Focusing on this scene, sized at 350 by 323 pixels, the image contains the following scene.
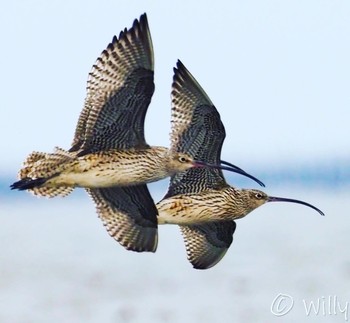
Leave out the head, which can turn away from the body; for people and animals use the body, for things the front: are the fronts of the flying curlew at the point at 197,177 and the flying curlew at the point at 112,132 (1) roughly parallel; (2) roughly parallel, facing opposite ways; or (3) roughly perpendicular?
roughly parallel

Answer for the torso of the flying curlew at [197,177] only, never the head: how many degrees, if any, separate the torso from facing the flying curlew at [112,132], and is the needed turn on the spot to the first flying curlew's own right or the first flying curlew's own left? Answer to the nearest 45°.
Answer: approximately 135° to the first flying curlew's own right

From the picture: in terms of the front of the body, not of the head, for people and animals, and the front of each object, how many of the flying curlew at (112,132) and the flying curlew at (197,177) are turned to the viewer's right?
2

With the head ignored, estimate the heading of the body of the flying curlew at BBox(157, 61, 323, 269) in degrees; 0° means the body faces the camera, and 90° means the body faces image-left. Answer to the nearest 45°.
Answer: approximately 270°

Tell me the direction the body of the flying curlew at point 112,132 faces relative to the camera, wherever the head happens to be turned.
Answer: to the viewer's right
